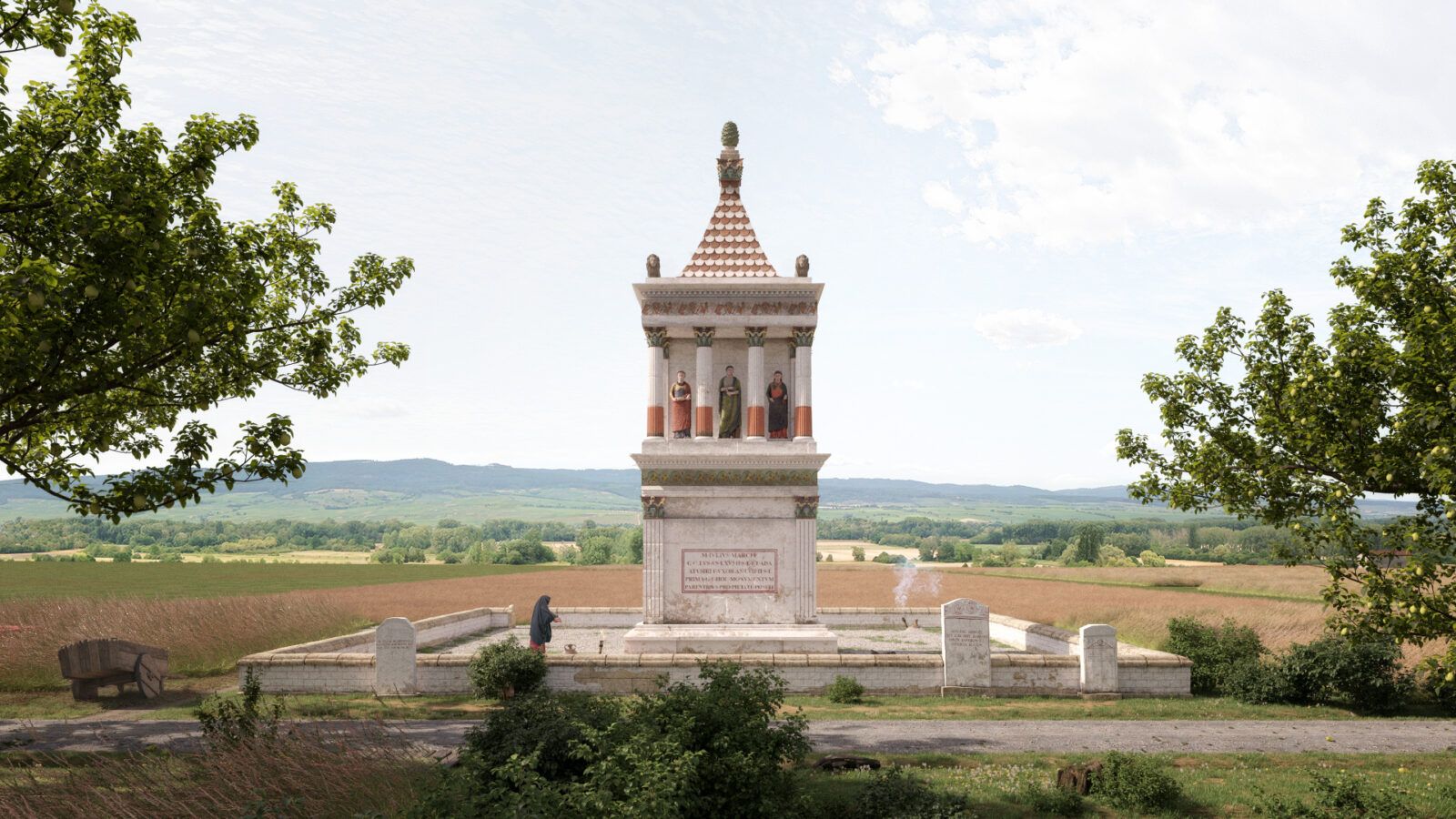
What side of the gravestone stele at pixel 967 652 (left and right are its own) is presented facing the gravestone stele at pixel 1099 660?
left

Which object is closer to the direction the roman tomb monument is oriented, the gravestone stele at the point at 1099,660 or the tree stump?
the tree stump

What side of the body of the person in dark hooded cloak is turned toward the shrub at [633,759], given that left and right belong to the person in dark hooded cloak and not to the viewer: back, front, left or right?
right

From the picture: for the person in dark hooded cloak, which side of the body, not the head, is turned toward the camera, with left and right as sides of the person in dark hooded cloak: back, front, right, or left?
right

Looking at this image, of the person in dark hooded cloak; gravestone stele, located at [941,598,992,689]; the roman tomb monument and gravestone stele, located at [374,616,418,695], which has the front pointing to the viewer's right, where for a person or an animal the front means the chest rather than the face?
the person in dark hooded cloak

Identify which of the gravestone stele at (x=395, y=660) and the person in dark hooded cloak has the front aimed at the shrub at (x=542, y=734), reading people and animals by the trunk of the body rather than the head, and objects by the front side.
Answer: the gravestone stele

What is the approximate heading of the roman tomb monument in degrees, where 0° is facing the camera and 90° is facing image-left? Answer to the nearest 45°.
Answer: approximately 0°
